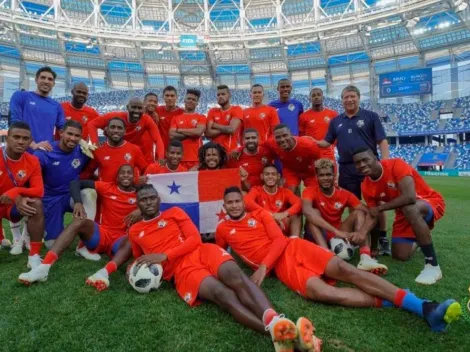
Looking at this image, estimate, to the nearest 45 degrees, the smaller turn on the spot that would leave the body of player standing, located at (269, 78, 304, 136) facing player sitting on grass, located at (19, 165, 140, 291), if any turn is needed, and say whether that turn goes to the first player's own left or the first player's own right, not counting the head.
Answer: approximately 45° to the first player's own right

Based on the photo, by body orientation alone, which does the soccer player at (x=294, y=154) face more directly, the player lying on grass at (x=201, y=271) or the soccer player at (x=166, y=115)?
the player lying on grass

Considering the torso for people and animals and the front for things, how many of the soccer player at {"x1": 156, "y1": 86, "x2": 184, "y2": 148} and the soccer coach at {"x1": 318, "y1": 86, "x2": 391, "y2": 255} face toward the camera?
2

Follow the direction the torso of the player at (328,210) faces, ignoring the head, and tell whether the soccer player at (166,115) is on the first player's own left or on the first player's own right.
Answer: on the first player's own right

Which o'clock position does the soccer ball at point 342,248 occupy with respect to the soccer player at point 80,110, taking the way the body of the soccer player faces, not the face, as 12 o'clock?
The soccer ball is roughly at 11 o'clock from the soccer player.

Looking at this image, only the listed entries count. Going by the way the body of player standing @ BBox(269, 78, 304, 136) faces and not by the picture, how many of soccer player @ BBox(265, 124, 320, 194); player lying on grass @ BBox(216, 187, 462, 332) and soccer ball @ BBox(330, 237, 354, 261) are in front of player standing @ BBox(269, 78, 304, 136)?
3

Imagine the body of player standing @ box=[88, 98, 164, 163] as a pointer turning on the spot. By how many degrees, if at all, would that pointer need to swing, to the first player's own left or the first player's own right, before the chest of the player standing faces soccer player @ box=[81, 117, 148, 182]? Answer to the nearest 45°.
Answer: approximately 45° to the first player's own right

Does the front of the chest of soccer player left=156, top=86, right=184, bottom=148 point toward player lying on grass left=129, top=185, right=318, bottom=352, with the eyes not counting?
yes

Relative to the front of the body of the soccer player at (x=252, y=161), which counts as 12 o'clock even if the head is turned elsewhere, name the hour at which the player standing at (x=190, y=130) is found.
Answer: The player standing is roughly at 4 o'clock from the soccer player.

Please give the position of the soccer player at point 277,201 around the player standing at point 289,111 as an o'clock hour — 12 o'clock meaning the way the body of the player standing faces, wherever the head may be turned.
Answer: The soccer player is roughly at 12 o'clock from the player standing.

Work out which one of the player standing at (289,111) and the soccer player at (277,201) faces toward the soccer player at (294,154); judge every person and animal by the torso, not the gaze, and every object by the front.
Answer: the player standing

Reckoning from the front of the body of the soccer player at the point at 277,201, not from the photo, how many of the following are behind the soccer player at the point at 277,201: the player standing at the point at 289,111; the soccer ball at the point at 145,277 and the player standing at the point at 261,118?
2
